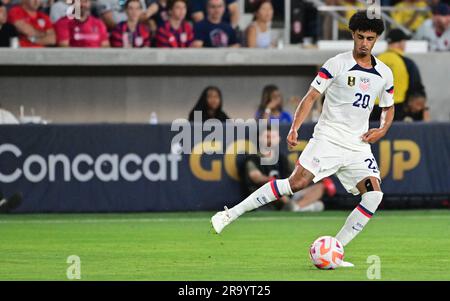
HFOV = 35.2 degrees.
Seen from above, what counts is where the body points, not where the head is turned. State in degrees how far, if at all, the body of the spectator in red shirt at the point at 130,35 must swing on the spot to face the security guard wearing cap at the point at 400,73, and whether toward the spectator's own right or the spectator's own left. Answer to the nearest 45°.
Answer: approximately 45° to the spectator's own left

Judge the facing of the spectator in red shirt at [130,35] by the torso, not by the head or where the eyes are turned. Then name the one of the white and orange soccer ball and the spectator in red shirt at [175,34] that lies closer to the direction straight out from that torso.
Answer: the white and orange soccer ball

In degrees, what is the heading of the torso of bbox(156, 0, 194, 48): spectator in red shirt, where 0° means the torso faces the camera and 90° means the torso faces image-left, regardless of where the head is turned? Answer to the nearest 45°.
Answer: approximately 0°

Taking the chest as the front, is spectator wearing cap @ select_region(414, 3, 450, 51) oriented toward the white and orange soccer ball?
yes

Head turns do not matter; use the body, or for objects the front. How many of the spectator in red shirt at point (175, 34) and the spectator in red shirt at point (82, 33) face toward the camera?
2

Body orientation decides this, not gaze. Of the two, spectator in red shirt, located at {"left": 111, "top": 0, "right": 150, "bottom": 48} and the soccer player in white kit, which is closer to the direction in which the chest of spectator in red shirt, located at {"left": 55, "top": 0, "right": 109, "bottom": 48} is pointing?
the soccer player in white kit

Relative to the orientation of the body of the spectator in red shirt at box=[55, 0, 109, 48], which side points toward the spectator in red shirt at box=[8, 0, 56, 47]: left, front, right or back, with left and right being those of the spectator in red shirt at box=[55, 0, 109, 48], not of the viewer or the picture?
right
